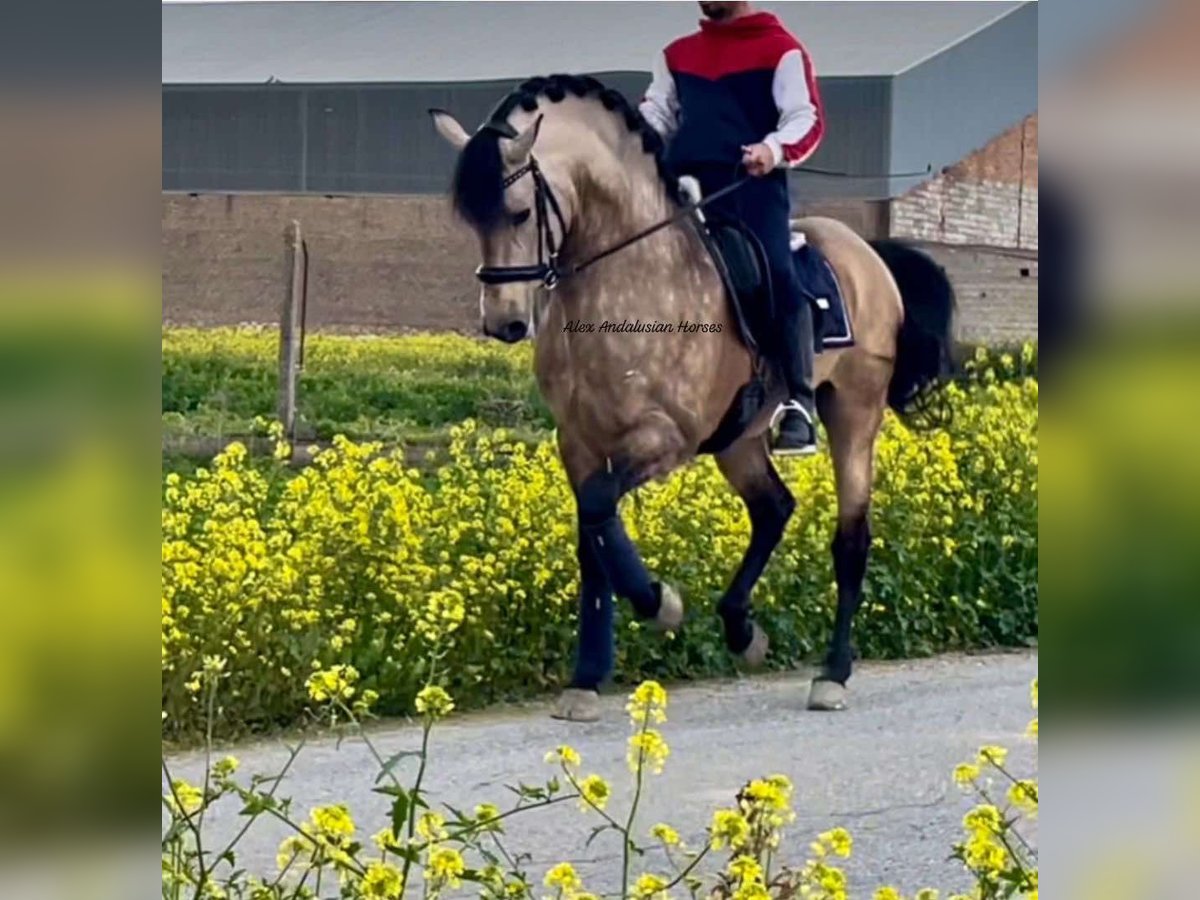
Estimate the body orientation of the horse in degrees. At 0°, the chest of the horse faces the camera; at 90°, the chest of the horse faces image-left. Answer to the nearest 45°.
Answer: approximately 45°

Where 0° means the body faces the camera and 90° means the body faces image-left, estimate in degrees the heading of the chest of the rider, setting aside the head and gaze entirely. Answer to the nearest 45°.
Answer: approximately 45°
